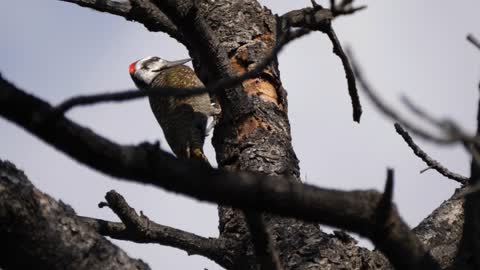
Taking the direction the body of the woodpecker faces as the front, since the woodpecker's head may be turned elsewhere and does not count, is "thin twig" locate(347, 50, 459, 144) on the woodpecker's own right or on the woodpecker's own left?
on the woodpecker's own right

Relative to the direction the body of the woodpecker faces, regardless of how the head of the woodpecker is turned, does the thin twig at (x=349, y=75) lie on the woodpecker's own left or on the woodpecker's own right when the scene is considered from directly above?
on the woodpecker's own right

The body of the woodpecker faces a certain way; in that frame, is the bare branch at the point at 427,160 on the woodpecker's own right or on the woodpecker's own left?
on the woodpecker's own right

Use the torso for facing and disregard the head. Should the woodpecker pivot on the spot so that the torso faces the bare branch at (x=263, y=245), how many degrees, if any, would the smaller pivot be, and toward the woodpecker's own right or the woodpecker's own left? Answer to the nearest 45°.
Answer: approximately 90° to the woodpecker's own right

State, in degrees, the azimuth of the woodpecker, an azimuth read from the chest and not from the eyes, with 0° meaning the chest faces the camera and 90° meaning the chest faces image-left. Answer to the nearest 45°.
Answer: approximately 270°

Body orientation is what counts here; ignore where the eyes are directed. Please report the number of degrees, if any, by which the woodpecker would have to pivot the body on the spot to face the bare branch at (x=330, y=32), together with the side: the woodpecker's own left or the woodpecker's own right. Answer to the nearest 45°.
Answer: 0° — it already faces it
